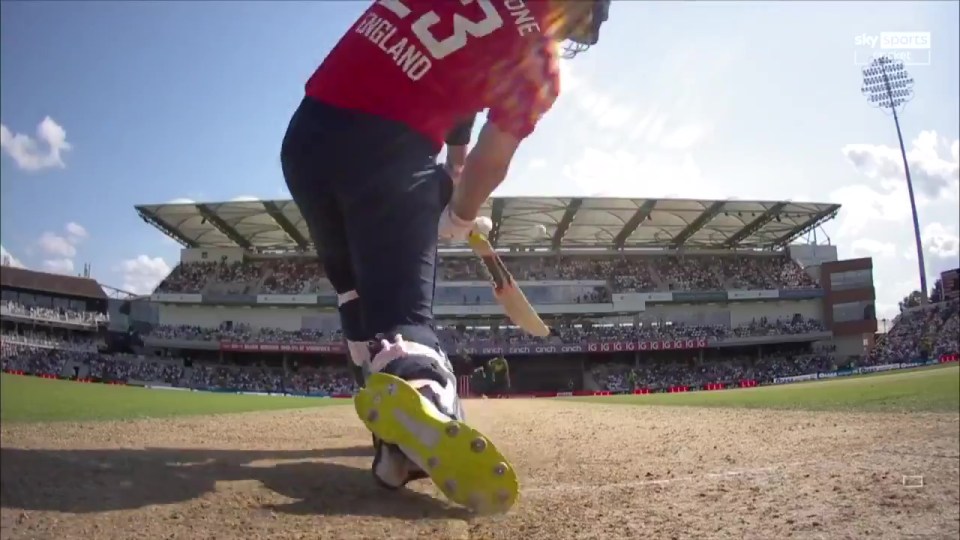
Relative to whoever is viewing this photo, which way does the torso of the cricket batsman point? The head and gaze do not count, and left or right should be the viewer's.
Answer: facing away from the viewer and to the right of the viewer

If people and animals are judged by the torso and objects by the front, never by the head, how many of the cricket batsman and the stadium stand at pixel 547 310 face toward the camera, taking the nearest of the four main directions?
1

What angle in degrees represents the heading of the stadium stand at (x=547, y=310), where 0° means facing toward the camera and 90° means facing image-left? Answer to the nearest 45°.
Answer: approximately 0°

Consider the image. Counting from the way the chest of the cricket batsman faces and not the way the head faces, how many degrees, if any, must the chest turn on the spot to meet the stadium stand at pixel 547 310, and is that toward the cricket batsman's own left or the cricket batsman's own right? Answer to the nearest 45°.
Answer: approximately 45° to the cricket batsman's own left

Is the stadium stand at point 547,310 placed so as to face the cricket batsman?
yes
